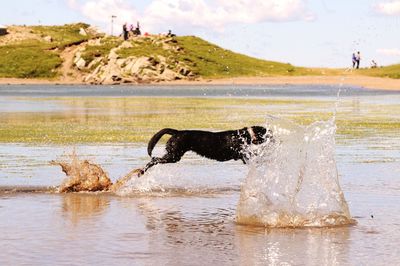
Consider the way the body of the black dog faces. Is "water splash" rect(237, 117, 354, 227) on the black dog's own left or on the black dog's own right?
on the black dog's own right

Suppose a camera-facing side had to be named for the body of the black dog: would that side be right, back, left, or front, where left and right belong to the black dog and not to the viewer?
right
